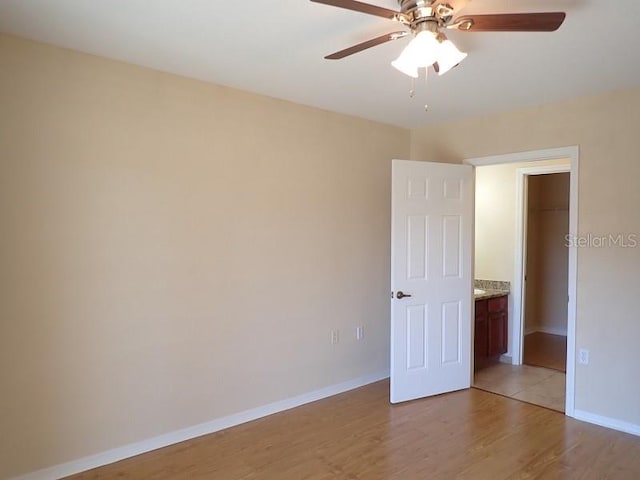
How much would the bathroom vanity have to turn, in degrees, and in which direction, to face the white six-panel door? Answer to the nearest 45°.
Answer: approximately 90° to its right

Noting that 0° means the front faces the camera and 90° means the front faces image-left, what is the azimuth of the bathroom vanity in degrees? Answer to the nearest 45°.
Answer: approximately 315°
